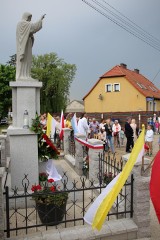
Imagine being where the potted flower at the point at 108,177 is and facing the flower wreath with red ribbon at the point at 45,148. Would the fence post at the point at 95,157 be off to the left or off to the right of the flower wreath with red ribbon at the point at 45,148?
right

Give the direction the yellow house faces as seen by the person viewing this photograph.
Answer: facing the viewer and to the right of the viewer

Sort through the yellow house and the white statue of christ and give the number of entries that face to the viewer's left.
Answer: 0

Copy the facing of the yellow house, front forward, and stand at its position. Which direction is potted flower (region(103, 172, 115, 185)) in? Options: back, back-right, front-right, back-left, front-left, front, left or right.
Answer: front-right

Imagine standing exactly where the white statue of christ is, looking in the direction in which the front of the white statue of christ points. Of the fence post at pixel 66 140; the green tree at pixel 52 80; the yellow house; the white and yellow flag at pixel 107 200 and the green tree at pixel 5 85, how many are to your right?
1

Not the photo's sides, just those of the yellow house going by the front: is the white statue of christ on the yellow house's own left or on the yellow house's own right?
on the yellow house's own right

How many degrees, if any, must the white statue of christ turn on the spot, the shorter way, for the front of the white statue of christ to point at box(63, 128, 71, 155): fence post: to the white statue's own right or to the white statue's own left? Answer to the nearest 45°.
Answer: approximately 90° to the white statue's own left
